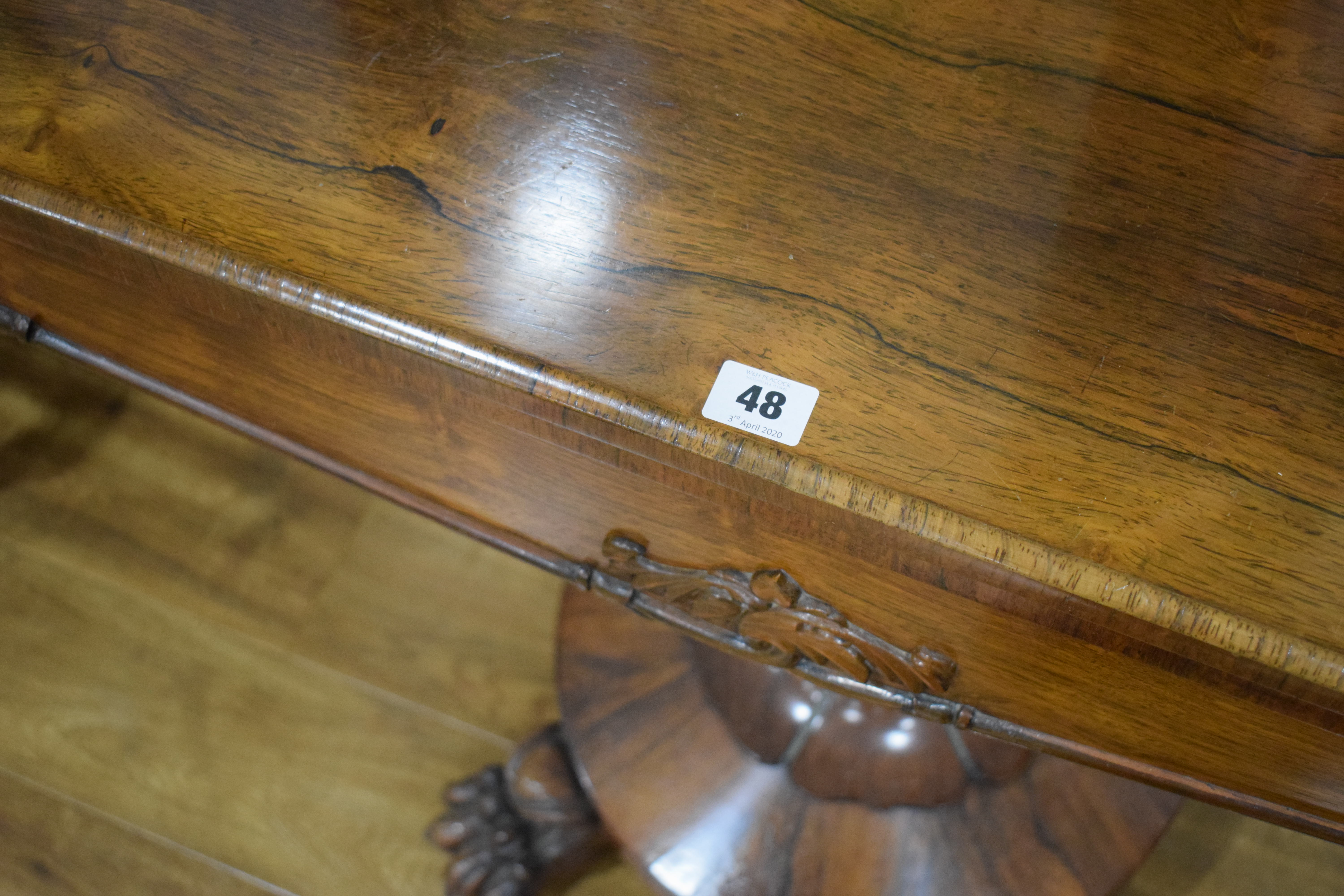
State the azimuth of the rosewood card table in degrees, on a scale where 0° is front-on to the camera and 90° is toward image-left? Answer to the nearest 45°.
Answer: approximately 45°
